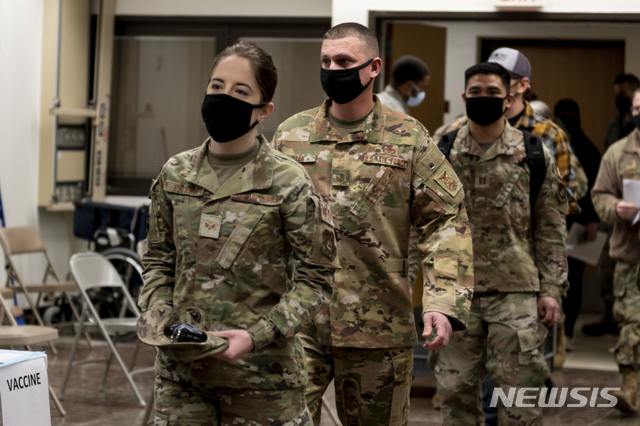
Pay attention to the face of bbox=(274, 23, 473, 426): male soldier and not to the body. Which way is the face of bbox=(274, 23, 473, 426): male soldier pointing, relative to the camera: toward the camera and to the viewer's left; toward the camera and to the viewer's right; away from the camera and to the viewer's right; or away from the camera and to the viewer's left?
toward the camera and to the viewer's left

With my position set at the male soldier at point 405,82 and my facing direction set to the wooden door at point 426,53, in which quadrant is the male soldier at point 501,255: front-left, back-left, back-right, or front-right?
back-right

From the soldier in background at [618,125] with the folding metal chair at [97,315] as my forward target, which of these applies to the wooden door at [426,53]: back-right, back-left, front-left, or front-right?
front-right

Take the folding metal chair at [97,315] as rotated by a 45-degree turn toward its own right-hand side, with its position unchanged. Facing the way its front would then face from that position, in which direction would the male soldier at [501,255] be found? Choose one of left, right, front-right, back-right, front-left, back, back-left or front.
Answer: front-left

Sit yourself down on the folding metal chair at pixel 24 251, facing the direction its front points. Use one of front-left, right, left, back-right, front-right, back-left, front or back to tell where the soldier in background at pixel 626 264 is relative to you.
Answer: front

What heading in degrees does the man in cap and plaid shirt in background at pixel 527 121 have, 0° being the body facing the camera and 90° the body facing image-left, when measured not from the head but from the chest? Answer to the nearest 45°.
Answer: approximately 45°

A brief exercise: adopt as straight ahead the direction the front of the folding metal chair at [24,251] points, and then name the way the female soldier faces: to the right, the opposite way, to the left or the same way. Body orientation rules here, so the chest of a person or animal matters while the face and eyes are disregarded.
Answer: to the right

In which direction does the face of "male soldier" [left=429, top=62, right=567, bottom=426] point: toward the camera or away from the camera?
toward the camera

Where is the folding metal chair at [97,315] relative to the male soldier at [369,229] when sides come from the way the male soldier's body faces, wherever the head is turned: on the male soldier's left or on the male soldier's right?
on the male soldier's right

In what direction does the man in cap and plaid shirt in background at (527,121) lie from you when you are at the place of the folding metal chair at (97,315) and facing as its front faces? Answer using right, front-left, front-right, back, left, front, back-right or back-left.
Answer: front

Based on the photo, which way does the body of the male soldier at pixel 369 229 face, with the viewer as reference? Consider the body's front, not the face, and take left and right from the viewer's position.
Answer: facing the viewer and to the left of the viewer
